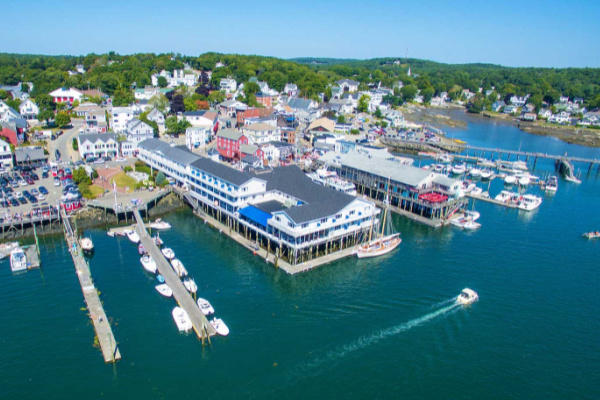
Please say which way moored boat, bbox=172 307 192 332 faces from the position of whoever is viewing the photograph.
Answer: facing away from the viewer

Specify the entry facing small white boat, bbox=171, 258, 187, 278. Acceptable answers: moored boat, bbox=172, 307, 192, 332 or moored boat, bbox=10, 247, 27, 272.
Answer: moored boat, bbox=172, 307, 192, 332

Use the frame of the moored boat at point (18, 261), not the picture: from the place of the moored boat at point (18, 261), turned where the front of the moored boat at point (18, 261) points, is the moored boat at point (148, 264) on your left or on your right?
on your right

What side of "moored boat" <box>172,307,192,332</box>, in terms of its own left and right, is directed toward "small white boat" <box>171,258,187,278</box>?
front

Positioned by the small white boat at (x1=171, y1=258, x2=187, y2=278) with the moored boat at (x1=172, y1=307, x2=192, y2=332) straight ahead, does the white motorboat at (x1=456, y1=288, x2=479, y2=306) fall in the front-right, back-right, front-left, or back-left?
front-left

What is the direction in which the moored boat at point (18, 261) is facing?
away from the camera

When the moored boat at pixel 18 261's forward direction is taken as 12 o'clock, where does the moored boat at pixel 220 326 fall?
the moored boat at pixel 220 326 is roughly at 5 o'clock from the moored boat at pixel 18 261.

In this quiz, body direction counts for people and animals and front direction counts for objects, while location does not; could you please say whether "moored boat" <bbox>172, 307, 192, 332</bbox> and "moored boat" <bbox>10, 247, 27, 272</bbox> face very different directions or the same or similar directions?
same or similar directions

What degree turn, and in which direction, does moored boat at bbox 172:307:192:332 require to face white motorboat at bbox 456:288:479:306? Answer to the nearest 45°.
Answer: approximately 90° to its right
